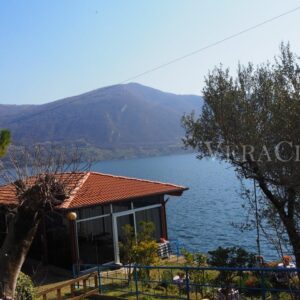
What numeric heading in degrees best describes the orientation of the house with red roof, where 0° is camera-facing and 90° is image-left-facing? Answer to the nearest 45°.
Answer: approximately 315°

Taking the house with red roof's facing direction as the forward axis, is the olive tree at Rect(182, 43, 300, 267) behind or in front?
in front

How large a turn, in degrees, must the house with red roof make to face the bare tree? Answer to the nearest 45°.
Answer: approximately 45° to its right

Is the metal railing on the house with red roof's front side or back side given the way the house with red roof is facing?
on the front side
